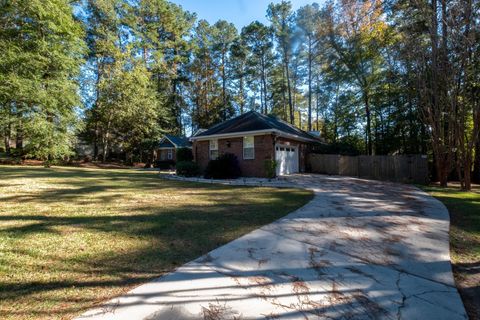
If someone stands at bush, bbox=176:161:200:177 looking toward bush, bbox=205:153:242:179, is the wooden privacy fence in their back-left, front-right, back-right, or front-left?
front-left

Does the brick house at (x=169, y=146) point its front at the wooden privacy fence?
no

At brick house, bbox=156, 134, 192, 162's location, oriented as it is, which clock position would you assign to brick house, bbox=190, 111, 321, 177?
brick house, bbox=190, 111, 321, 177 is roughly at 10 o'clock from brick house, bbox=156, 134, 192, 162.

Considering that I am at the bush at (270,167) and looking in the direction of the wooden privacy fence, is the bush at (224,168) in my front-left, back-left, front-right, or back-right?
back-left

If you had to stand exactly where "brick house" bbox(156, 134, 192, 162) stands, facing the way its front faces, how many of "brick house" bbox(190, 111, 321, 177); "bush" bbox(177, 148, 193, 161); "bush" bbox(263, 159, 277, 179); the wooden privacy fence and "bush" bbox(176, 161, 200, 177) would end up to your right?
0

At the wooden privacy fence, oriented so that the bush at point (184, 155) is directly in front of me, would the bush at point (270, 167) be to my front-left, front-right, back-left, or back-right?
front-left

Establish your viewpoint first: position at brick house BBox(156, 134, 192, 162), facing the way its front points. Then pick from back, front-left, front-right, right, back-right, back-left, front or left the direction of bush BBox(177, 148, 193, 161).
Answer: front-left

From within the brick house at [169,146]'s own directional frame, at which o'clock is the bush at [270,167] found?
The bush is roughly at 10 o'clock from the brick house.

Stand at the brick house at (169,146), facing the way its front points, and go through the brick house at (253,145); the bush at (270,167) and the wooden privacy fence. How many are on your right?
0

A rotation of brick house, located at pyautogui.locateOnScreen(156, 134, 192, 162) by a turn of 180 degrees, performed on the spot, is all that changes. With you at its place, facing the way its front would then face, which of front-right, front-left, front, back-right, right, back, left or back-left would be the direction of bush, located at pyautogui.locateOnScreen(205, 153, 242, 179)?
back-right

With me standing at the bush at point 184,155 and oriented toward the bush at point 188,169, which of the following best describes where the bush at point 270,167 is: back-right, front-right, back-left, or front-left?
front-left

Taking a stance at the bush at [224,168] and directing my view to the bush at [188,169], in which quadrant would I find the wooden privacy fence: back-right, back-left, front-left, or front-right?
back-right

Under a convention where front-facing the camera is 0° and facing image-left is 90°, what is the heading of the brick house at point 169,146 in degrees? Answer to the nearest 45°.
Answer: approximately 45°

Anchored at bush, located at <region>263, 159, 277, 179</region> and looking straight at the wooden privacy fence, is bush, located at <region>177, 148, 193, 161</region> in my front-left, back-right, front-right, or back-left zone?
back-left
